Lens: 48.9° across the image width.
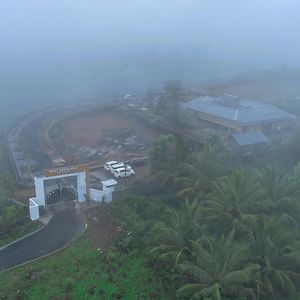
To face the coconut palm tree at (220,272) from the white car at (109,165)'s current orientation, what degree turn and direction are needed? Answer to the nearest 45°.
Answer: approximately 45° to its left

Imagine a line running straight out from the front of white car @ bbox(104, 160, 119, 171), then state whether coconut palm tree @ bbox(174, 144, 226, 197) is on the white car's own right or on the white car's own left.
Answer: on the white car's own left

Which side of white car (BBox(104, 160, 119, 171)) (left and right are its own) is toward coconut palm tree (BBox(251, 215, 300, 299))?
left
